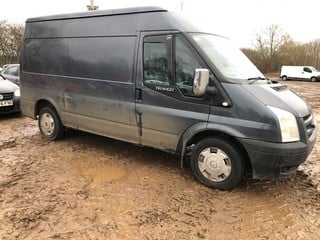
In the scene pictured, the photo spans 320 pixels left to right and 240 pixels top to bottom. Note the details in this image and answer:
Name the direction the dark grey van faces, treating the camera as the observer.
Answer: facing the viewer and to the right of the viewer

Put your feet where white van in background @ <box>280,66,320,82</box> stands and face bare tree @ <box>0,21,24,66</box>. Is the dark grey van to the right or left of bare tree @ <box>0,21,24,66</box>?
left

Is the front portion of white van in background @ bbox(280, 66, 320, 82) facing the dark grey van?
no

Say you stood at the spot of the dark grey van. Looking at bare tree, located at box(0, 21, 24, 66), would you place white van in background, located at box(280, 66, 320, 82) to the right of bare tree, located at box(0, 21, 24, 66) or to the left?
right

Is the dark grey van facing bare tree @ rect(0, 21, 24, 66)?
no

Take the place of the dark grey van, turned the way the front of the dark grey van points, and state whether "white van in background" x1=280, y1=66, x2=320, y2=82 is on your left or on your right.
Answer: on your left
